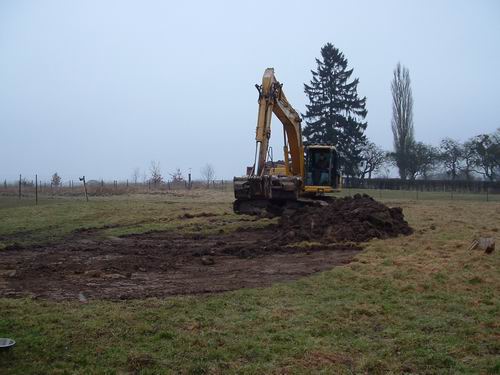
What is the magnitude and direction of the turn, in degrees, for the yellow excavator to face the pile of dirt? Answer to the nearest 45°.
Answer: approximately 90° to its left

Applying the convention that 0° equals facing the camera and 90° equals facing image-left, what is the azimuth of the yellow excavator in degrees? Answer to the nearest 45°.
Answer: approximately 45°
